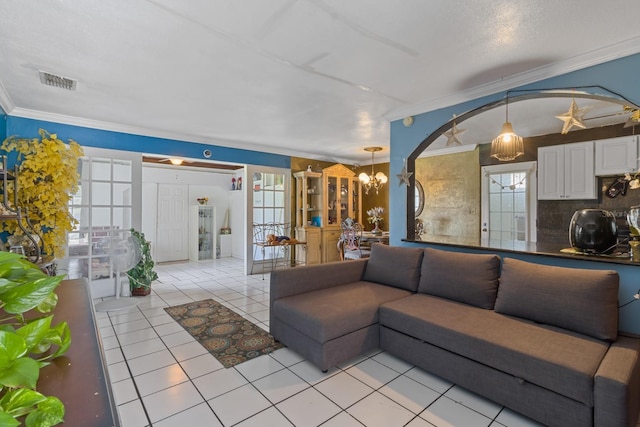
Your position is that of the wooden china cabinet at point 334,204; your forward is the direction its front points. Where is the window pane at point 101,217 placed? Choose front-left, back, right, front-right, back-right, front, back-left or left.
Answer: right

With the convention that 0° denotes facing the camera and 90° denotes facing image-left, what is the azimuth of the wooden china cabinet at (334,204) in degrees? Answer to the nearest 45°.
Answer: approximately 315°

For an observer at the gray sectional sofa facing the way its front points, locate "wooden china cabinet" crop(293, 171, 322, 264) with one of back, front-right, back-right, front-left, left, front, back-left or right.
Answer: right

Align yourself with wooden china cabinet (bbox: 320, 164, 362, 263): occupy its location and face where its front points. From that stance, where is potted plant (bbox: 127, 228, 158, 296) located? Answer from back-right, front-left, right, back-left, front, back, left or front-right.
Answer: right

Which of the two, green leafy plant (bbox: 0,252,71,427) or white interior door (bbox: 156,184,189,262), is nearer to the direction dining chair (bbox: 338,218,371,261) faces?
the green leafy plant

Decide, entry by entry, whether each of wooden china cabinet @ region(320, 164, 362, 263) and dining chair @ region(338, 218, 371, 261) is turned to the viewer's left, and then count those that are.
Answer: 0

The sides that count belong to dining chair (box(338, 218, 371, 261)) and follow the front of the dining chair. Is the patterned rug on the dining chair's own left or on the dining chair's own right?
on the dining chair's own right

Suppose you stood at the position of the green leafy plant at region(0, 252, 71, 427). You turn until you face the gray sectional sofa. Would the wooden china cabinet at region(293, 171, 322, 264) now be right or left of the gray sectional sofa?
left

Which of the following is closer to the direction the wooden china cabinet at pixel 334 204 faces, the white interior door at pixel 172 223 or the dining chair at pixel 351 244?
the dining chair
